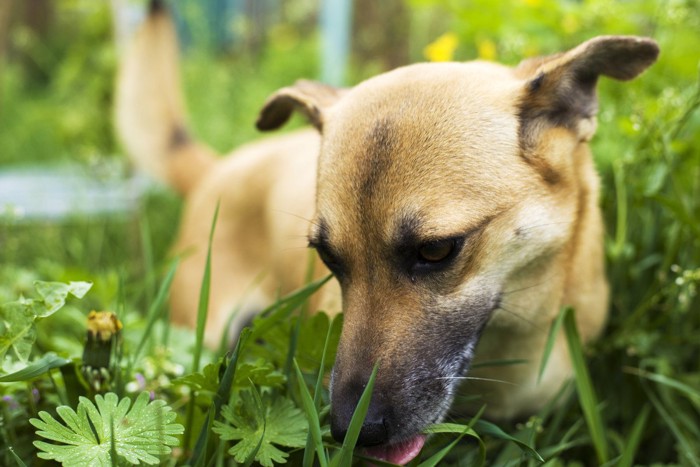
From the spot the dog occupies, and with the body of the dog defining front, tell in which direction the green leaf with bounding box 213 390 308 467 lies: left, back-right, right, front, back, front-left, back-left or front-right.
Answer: right

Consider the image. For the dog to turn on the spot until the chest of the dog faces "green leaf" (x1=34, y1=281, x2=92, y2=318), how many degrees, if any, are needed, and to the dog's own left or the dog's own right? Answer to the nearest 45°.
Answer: approximately 90° to the dog's own right

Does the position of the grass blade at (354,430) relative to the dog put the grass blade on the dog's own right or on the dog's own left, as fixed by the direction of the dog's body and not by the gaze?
on the dog's own right

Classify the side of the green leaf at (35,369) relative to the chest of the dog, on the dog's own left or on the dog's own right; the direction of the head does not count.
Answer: on the dog's own right

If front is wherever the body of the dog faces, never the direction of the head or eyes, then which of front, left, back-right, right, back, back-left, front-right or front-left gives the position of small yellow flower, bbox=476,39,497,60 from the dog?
back-left

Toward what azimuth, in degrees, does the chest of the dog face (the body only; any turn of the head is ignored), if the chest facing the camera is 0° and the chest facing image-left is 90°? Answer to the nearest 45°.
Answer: approximately 315°

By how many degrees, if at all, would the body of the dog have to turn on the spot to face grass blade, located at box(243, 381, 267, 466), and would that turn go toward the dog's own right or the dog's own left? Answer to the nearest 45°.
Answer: approximately 90° to the dog's own right
